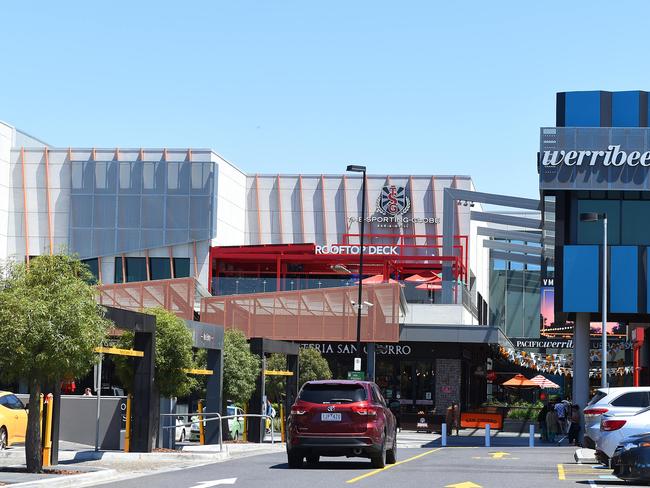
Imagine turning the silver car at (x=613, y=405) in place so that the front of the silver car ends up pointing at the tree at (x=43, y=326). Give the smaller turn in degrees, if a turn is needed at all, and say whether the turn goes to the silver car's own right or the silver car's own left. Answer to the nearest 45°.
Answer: approximately 180°

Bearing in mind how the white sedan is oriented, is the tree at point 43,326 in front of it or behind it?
behind

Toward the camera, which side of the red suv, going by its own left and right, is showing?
back

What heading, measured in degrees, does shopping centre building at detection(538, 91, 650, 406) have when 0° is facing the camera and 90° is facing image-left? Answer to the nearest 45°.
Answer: approximately 0°

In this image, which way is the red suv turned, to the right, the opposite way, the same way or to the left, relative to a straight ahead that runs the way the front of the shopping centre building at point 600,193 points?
the opposite way
